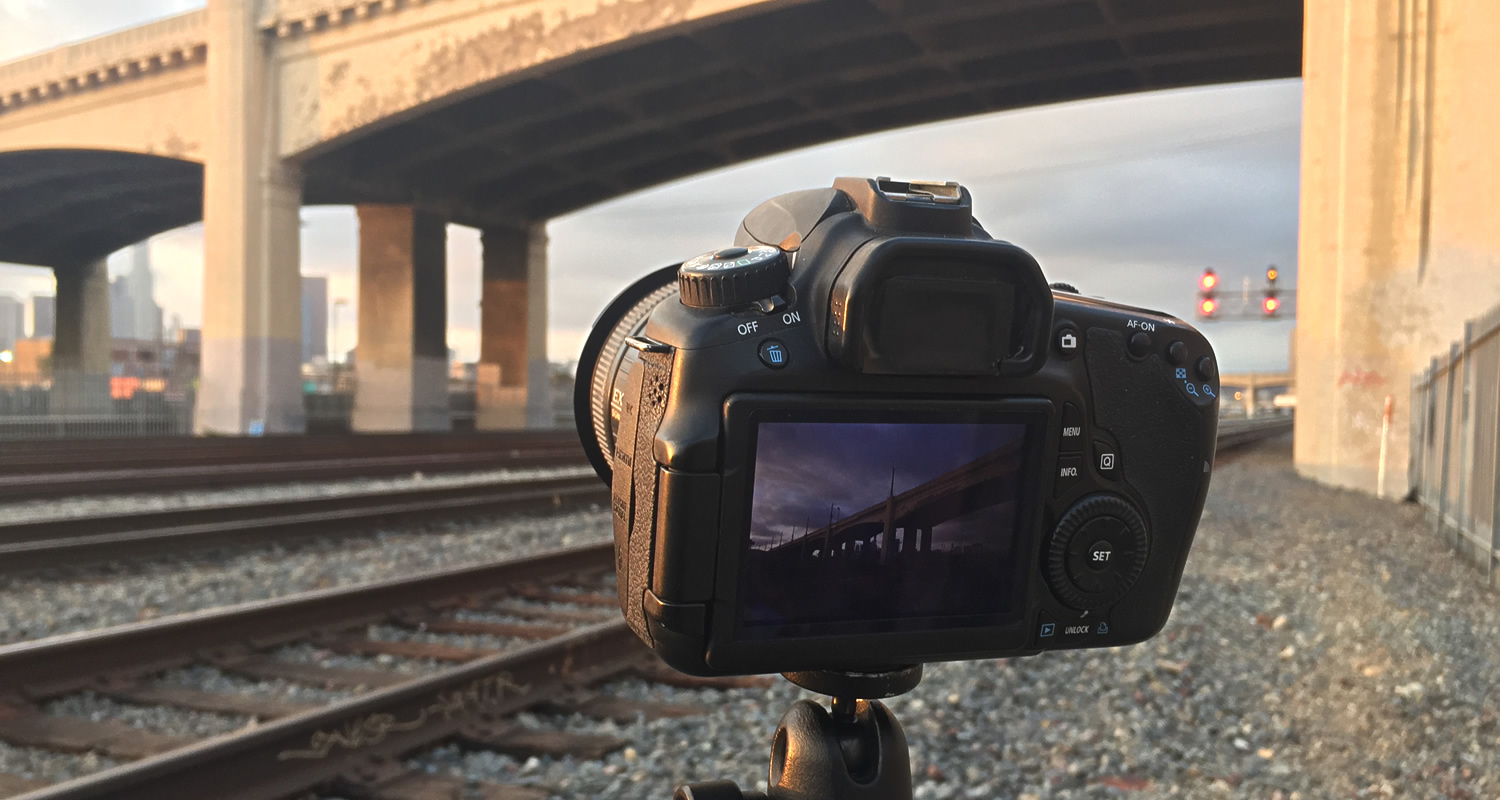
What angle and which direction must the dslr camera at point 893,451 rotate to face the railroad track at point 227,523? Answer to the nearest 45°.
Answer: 0° — it already faces it

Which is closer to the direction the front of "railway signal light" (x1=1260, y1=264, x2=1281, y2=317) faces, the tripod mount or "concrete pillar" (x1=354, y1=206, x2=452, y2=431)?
the tripod mount

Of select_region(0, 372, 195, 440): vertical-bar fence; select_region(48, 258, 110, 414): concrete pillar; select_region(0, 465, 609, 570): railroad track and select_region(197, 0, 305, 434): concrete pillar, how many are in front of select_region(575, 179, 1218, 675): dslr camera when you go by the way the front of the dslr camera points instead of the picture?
4

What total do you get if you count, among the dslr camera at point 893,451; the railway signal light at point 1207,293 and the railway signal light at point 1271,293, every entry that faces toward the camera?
2

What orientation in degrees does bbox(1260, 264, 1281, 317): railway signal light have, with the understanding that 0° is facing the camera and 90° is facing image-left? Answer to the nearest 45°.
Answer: approximately 0°

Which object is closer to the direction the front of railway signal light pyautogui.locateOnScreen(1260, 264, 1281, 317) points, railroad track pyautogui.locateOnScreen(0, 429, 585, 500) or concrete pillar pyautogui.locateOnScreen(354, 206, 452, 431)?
the railroad track

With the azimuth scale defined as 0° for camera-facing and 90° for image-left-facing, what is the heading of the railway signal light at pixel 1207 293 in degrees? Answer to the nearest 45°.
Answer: approximately 0°

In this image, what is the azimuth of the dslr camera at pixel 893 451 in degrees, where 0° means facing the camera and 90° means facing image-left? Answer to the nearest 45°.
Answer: approximately 135°

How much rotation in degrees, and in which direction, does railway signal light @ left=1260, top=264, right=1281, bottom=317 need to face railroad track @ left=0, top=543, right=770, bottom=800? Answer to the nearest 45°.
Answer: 0° — it already faces it

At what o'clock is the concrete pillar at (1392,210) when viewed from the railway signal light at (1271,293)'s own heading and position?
The concrete pillar is roughly at 12 o'clock from the railway signal light.

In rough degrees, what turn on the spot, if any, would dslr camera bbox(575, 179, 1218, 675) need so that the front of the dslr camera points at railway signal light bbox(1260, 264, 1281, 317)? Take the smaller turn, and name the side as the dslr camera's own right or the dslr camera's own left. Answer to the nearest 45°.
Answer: approximately 45° to the dslr camera's own right
